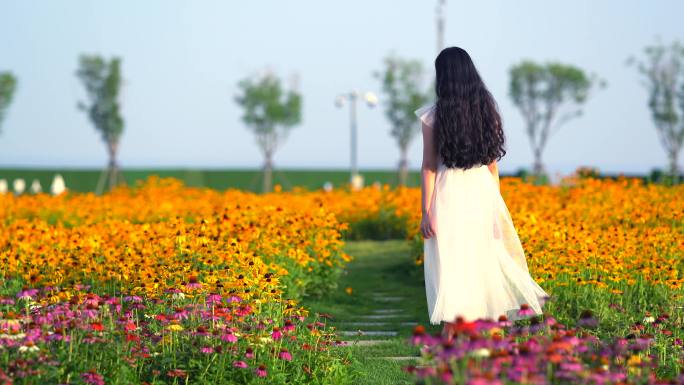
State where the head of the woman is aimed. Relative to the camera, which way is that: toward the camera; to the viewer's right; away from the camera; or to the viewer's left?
away from the camera

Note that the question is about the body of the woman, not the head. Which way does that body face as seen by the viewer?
away from the camera

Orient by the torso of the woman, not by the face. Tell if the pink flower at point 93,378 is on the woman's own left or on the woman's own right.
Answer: on the woman's own left

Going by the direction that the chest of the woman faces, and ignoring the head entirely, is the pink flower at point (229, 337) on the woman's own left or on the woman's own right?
on the woman's own left

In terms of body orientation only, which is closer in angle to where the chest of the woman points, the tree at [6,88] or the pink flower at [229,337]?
the tree

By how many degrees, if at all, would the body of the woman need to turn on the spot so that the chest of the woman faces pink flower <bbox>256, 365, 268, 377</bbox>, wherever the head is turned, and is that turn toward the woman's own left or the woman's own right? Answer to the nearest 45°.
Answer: approximately 135° to the woman's own left

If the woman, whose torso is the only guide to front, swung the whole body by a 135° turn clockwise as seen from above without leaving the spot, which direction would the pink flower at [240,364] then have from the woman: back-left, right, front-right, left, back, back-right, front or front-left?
right

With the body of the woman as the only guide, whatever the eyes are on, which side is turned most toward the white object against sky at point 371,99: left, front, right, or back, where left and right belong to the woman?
front

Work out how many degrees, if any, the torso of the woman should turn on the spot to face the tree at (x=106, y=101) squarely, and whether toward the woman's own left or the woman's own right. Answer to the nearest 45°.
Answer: approximately 45° to the woman's own left

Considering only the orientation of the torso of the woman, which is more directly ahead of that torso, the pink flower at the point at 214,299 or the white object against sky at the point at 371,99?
the white object against sky

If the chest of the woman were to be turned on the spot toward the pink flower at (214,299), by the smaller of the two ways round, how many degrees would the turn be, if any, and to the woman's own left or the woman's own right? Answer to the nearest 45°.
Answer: approximately 90° to the woman's own left
